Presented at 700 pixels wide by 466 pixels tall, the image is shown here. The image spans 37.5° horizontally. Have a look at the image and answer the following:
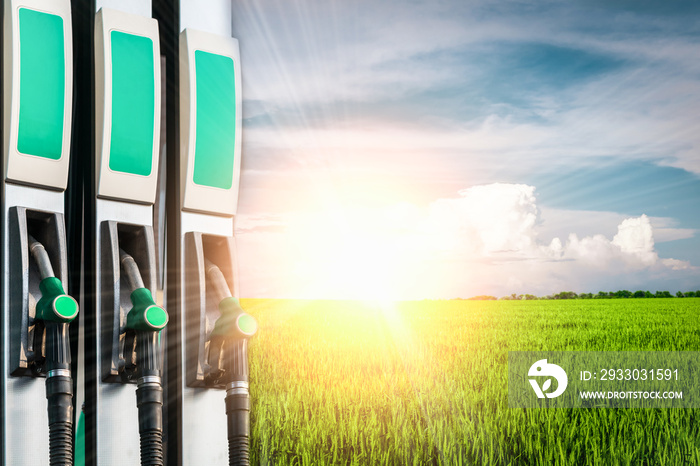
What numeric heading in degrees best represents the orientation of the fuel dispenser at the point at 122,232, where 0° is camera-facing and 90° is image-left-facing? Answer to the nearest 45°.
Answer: approximately 315°

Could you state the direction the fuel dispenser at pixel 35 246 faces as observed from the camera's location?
facing the viewer and to the right of the viewer

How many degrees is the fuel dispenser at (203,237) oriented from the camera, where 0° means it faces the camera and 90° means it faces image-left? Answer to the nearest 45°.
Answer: approximately 315°
